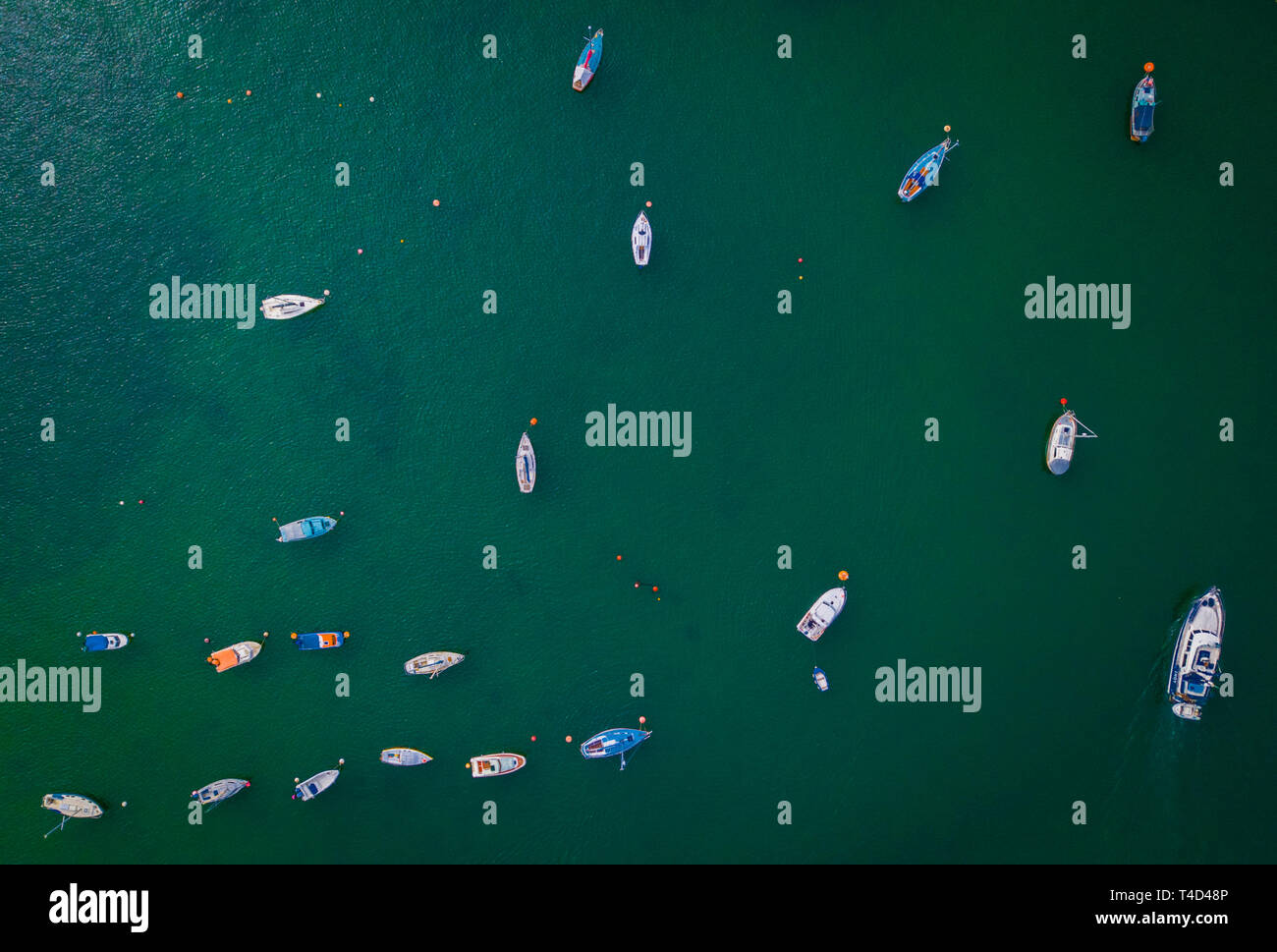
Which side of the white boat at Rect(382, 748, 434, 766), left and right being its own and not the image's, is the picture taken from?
right

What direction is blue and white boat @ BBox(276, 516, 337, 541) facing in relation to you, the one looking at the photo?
facing to the right of the viewer

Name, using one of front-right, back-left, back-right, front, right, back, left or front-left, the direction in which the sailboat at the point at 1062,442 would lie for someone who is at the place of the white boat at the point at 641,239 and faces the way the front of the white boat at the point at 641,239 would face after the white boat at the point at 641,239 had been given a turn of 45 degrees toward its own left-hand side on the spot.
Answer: back-right

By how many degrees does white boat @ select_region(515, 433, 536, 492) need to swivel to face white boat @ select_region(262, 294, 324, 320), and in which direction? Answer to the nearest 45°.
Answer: approximately 90° to its left

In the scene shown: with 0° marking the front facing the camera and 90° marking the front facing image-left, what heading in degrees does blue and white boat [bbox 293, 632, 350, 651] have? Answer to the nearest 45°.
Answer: approximately 270°

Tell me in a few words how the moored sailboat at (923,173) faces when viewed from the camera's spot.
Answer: facing away from the viewer and to the right of the viewer

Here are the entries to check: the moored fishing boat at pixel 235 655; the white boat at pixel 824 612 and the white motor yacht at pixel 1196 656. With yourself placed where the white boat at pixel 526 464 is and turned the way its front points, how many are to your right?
2

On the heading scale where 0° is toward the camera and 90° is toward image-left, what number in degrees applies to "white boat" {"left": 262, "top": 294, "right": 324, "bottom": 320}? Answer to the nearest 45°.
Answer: approximately 270°

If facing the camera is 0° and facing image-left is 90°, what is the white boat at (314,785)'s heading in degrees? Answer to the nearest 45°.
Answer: approximately 225°
